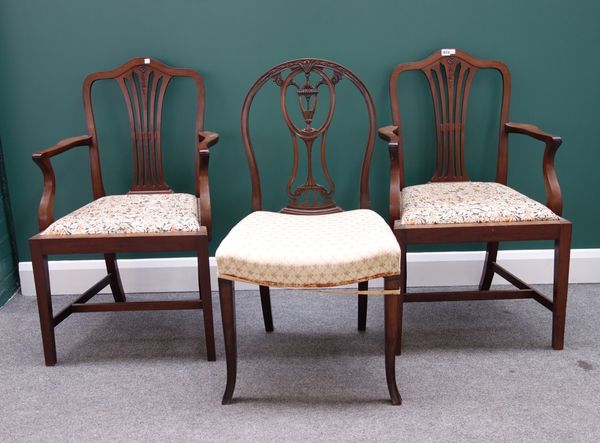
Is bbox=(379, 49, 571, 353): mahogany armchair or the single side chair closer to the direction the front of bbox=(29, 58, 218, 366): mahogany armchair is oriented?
the single side chair

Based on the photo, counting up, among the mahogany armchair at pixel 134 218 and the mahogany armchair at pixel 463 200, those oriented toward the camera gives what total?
2

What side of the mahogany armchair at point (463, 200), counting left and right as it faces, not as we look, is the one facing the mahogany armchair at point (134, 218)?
right

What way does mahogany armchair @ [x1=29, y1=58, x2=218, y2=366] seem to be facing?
toward the camera

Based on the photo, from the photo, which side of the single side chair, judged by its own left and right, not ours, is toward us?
front

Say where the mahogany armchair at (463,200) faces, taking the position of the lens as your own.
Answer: facing the viewer

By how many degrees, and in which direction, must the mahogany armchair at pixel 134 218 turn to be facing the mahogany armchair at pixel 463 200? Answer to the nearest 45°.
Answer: approximately 90° to its left
